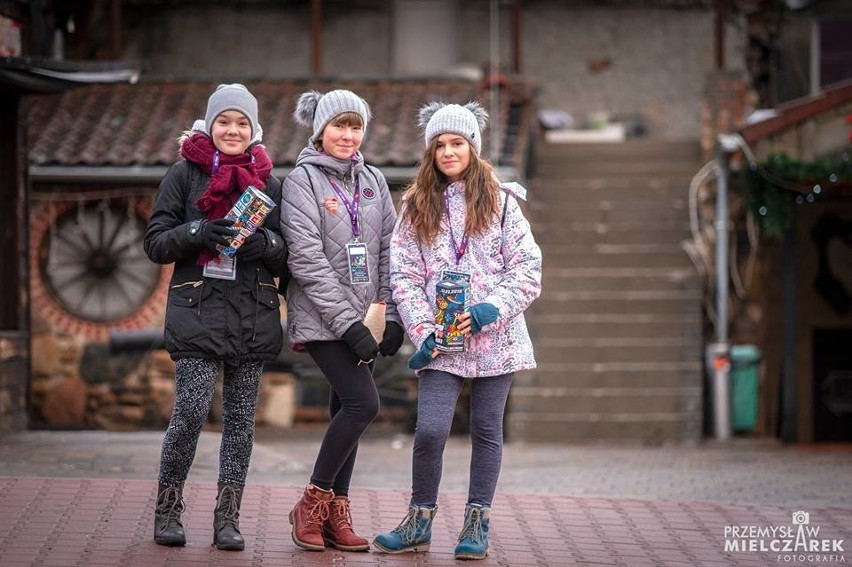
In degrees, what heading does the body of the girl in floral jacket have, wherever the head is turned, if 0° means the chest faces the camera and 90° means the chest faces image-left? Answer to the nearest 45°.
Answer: approximately 0°

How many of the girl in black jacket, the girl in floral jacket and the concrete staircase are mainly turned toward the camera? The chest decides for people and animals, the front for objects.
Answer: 3

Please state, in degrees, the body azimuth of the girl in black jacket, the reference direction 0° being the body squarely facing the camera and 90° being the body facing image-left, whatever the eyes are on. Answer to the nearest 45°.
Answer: approximately 0°

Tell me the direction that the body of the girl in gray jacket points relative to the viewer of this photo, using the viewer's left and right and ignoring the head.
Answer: facing the viewer and to the right of the viewer

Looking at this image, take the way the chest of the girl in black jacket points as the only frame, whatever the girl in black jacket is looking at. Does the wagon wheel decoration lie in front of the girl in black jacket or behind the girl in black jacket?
behind

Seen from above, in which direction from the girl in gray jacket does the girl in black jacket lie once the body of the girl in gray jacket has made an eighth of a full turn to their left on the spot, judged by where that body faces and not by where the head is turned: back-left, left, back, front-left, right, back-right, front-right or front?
back

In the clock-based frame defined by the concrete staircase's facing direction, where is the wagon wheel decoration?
The wagon wheel decoration is roughly at 3 o'clock from the concrete staircase.

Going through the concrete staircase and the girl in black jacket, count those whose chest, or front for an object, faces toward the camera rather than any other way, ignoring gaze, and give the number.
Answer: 2
